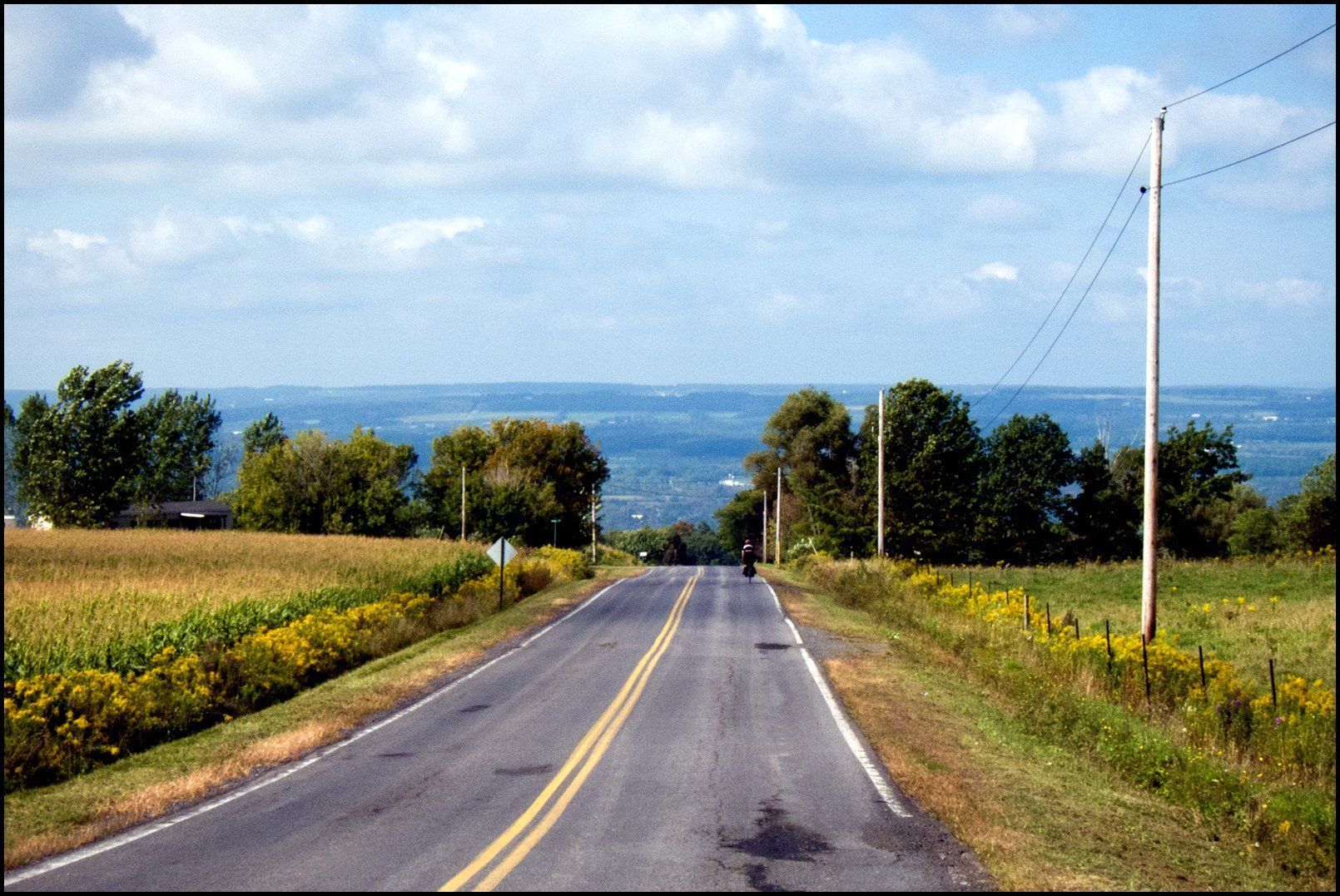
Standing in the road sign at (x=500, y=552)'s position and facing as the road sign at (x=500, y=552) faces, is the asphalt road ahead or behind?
behind

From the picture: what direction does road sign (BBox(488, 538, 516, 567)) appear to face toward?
away from the camera

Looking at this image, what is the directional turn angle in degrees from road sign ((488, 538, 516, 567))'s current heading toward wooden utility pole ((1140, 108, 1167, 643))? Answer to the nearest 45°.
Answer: approximately 135° to its right
